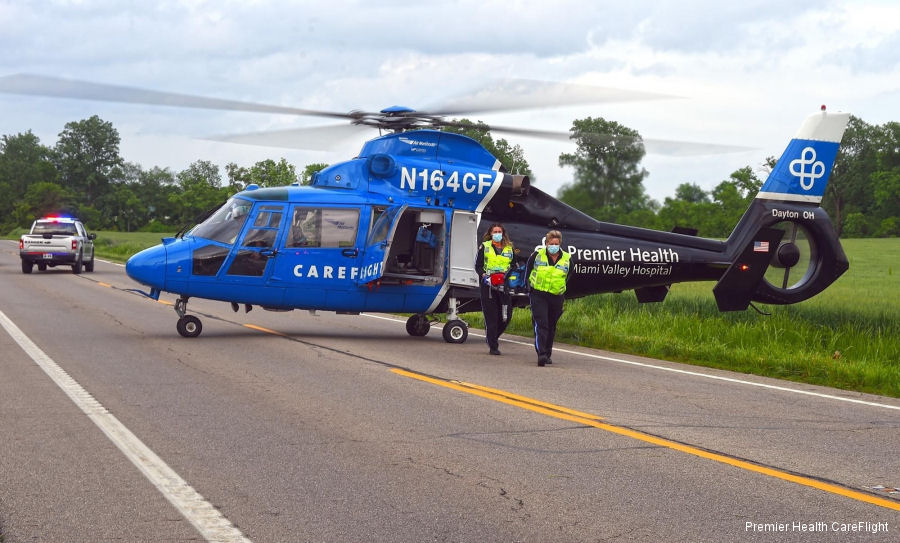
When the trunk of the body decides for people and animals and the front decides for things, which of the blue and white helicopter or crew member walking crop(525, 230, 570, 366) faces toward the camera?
the crew member walking

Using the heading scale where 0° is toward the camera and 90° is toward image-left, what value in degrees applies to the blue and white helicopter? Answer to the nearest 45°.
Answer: approximately 90°

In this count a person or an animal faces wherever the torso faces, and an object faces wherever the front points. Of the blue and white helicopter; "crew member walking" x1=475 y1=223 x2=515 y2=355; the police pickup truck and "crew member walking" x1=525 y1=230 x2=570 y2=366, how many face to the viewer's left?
1

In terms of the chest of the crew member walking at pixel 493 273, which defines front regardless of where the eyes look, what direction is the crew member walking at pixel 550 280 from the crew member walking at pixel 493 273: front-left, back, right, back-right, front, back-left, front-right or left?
front-left

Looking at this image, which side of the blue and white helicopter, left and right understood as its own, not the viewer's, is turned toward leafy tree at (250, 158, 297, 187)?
right

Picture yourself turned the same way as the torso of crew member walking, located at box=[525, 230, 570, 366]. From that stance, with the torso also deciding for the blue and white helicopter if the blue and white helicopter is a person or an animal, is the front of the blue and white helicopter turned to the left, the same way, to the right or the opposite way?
to the right

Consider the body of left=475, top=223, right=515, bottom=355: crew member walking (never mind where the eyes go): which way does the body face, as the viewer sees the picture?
toward the camera

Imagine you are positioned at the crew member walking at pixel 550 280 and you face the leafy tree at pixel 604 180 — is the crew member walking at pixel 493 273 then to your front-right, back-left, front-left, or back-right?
front-left

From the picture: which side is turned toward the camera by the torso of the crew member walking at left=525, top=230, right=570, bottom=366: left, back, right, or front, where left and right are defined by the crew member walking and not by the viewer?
front

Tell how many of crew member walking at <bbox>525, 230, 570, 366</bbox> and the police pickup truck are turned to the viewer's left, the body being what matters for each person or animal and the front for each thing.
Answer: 0

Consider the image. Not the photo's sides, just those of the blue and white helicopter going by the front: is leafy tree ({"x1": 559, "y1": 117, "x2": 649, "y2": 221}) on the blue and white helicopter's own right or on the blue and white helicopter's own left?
on the blue and white helicopter's own right

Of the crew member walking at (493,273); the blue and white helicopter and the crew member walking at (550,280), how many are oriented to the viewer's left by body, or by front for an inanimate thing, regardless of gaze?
1

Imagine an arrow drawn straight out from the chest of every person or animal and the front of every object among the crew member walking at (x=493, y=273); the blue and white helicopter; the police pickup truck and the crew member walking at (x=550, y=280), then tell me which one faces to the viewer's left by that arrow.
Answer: the blue and white helicopter
